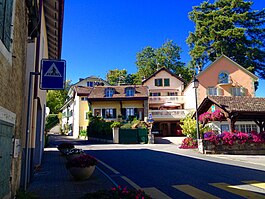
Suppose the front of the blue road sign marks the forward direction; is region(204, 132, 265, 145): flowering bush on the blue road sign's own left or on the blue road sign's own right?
on the blue road sign's own left

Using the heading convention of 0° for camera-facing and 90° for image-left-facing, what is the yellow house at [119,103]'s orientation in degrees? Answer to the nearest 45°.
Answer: approximately 0°

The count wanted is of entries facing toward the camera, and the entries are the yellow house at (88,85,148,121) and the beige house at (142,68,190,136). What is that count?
2

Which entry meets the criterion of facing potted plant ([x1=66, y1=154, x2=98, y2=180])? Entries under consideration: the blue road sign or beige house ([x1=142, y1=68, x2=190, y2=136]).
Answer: the beige house

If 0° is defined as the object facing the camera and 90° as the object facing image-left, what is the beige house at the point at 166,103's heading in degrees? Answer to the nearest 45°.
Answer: approximately 0°

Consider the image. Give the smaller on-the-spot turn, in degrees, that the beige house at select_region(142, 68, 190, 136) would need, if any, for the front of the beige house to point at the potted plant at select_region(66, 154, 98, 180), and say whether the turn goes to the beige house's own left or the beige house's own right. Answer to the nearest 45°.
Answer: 0° — it already faces it
